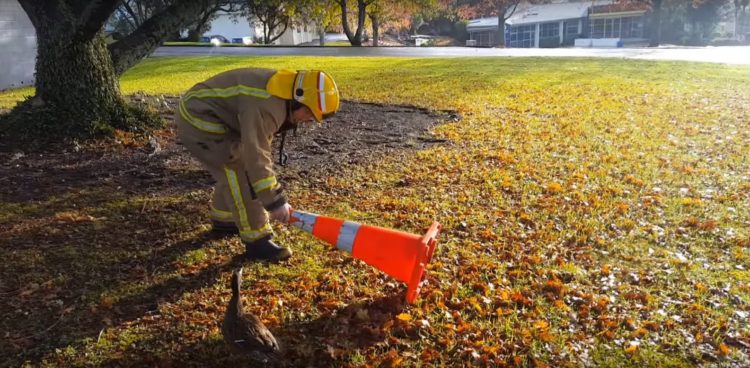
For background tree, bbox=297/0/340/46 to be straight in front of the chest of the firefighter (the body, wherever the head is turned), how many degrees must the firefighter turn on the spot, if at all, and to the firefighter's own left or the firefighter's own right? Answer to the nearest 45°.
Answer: approximately 90° to the firefighter's own left

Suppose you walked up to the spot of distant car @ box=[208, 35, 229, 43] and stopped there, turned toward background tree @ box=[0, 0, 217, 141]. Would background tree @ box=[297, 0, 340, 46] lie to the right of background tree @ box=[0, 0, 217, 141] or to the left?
left

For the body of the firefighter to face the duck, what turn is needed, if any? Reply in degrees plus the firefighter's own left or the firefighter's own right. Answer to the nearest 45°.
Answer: approximately 90° to the firefighter's own right

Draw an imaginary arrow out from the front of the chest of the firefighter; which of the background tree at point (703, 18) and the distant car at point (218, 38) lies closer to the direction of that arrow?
the background tree

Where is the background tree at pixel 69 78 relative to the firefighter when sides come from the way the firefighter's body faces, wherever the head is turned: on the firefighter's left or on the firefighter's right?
on the firefighter's left

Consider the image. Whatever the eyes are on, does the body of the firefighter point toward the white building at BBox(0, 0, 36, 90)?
no

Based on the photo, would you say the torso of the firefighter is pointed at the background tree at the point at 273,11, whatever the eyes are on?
no

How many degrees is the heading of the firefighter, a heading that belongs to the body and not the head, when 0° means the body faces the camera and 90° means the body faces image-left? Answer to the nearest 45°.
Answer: approximately 270°

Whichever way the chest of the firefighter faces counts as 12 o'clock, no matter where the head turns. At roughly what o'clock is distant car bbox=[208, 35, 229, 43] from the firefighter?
The distant car is roughly at 9 o'clock from the firefighter.

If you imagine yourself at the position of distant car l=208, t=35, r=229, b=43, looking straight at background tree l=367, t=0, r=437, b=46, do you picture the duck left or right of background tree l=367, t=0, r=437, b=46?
right

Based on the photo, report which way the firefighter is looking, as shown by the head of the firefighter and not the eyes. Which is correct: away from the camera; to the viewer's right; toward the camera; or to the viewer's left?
to the viewer's right
